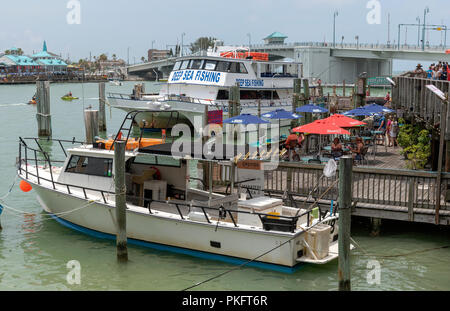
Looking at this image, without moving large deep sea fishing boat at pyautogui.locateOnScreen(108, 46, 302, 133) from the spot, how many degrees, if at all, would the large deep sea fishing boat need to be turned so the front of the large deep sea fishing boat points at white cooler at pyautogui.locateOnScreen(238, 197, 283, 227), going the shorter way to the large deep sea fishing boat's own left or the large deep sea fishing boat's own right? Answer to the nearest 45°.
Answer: approximately 45° to the large deep sea fishing boat's own left

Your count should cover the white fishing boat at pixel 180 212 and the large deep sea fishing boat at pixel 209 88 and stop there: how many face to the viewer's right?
0

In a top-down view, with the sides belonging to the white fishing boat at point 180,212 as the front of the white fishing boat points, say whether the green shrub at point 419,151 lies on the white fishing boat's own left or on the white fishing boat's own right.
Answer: on the white fishing boat's own right

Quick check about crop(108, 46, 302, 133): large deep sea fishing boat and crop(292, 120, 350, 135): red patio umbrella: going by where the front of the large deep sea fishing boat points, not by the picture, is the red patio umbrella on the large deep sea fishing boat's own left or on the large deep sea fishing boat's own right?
on the large deep sea fishing boat's own left

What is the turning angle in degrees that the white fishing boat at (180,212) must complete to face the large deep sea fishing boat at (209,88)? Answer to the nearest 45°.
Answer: approximately 45° to its right

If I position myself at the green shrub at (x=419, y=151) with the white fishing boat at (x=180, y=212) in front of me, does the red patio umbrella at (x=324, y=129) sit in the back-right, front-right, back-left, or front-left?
front-right

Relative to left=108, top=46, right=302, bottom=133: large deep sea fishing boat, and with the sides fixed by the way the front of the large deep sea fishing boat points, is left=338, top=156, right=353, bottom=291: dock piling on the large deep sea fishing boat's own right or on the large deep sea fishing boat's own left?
on the large deep sea fishing boat's own left

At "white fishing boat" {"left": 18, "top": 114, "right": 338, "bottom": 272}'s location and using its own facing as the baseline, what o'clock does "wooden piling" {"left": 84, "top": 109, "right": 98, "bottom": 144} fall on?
The wooden piling is roughly at 1 o'clock from the white fishing boat.

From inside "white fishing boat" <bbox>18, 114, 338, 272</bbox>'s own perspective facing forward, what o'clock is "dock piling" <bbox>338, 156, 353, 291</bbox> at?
The dock piling is roughly at 6 o'clock from the white fishing boat.

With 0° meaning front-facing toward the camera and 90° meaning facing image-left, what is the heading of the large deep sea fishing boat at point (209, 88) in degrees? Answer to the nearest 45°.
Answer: approximately 45°

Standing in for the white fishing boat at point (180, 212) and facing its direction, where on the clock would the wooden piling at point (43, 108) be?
The wooden piling is roughly at 1 o'clock from the white fishing boat.

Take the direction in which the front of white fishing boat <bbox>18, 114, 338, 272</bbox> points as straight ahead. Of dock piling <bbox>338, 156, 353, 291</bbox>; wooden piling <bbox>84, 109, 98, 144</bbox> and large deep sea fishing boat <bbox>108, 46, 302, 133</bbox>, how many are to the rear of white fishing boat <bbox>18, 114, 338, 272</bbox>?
1

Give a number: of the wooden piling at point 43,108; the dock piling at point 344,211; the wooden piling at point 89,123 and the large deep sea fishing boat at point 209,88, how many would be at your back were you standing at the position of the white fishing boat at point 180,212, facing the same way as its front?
1

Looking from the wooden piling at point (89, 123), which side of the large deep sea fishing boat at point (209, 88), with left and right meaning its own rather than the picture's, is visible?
front

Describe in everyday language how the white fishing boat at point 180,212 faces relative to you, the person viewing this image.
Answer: facing away from the viewer and to the left of the viewer

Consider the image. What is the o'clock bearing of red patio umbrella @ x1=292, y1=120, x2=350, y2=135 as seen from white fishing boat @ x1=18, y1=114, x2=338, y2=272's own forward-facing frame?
The red patio umbrella is roughly at 3 o'clock from the white fishing boat.
